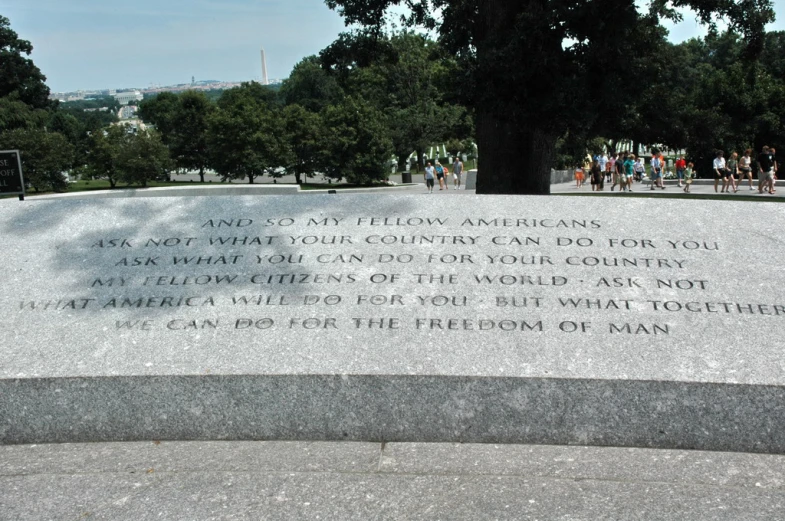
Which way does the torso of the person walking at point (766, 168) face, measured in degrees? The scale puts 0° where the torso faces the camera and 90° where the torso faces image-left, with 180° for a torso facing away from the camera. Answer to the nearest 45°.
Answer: approximately 0°

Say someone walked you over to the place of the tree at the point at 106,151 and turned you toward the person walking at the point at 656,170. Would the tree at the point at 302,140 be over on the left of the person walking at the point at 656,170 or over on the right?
left

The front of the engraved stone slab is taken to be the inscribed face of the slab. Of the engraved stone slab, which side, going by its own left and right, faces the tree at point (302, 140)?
back

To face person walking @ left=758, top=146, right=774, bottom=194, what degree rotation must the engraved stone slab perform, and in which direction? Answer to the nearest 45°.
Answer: approximately 135° to its left

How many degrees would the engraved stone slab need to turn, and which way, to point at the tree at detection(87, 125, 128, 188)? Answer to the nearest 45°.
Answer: approximately 135° to its right

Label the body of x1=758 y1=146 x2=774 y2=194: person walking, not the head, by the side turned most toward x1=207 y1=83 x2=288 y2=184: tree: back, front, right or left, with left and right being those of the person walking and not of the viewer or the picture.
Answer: right

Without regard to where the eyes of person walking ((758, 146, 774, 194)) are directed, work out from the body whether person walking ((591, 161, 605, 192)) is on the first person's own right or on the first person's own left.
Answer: on the first person's own right

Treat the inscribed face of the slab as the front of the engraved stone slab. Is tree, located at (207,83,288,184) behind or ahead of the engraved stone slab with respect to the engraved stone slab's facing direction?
behind

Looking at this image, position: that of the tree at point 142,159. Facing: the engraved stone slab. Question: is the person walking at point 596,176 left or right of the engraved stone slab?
left

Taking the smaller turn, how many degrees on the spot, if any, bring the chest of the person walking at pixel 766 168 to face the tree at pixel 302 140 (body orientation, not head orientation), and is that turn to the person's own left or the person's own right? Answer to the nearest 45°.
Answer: approximately 45° to the person's own right

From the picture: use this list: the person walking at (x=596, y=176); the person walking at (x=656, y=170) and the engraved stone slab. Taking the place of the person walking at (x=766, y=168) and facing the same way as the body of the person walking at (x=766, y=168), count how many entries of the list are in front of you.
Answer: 2

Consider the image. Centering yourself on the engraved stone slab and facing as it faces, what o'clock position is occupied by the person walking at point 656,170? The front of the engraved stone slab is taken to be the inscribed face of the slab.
The person walking is roughly at 7 o'clock from the engraved stone slab.

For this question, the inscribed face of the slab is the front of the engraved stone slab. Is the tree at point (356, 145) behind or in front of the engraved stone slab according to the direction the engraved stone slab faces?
behind
